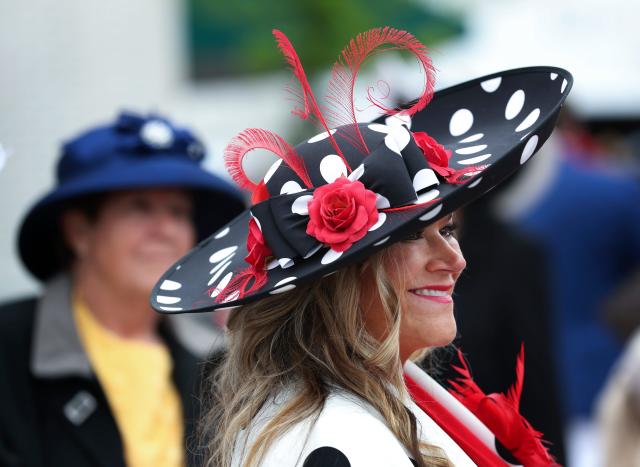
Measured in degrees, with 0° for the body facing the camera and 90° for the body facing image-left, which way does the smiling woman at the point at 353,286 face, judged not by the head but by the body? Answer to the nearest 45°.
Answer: approximately 270°

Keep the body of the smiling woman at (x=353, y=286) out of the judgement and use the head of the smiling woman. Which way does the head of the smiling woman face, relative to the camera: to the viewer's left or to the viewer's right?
to the viewer's right
